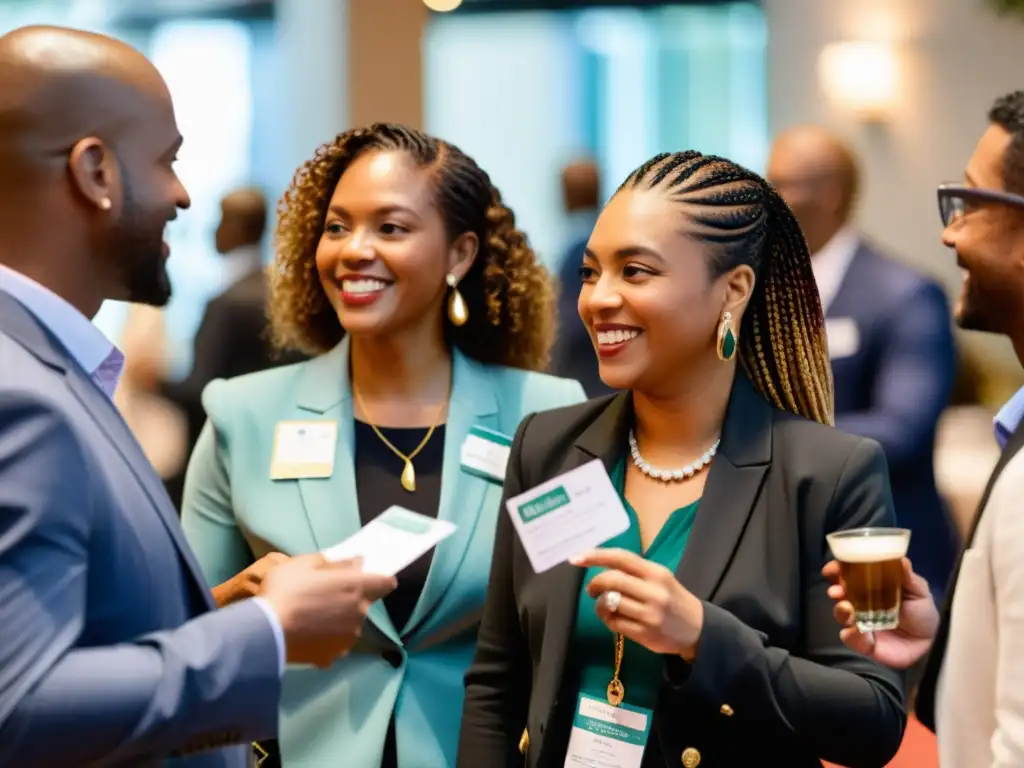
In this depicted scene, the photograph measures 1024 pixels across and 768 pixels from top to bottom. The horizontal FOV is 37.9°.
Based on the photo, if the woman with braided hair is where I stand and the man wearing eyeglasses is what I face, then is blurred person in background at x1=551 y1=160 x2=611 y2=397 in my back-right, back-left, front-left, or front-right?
back-left

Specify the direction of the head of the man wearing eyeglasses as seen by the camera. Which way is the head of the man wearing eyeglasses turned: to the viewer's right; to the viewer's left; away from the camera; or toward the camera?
to the viewer's left

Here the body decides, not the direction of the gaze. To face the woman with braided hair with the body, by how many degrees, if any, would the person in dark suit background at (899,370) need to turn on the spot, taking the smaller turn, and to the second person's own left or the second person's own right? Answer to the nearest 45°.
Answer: approximately 45° to the second person's own left

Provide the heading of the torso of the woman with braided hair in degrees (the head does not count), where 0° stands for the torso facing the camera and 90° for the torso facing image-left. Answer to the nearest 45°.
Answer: approximately 45°

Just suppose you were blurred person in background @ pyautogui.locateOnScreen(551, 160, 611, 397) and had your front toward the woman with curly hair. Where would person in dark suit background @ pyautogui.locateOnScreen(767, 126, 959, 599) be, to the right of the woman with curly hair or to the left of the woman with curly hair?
left

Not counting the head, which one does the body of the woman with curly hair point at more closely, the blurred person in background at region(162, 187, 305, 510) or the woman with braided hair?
the woman with braided hair

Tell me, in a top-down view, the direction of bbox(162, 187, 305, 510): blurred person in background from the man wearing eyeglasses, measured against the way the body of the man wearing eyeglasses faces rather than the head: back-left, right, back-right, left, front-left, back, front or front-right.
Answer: front-right

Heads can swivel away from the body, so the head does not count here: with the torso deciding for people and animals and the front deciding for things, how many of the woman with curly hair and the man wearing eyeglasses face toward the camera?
1

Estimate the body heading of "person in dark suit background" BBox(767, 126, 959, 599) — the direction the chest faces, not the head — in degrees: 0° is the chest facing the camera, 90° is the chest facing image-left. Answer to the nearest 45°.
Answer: approximately 45°

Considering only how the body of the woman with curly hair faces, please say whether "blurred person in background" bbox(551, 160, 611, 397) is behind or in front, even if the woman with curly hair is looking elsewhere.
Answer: behind

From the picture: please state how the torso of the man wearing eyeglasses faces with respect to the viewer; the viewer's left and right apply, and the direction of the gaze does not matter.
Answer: facing to the left of the viewer

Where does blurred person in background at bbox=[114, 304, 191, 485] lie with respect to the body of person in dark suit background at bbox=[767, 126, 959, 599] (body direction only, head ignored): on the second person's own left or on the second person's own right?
on the second person's own right

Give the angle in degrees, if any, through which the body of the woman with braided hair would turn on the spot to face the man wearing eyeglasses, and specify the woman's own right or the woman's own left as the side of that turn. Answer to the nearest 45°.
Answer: approximately 90° to the woman's own left
